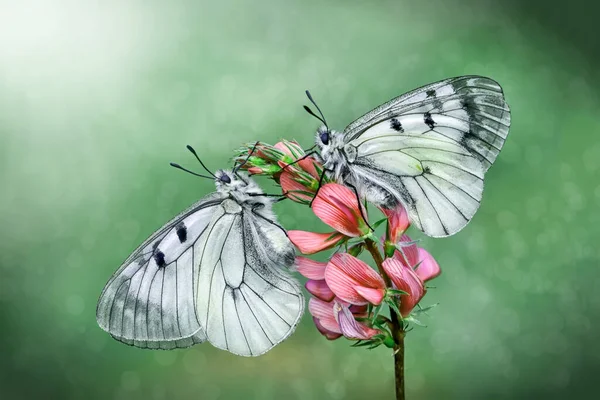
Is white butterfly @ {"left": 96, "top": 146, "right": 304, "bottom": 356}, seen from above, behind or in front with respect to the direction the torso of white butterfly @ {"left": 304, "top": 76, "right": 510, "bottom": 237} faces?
in front

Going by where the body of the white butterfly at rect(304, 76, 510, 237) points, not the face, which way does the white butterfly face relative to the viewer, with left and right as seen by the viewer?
facing to the left of the viewer
